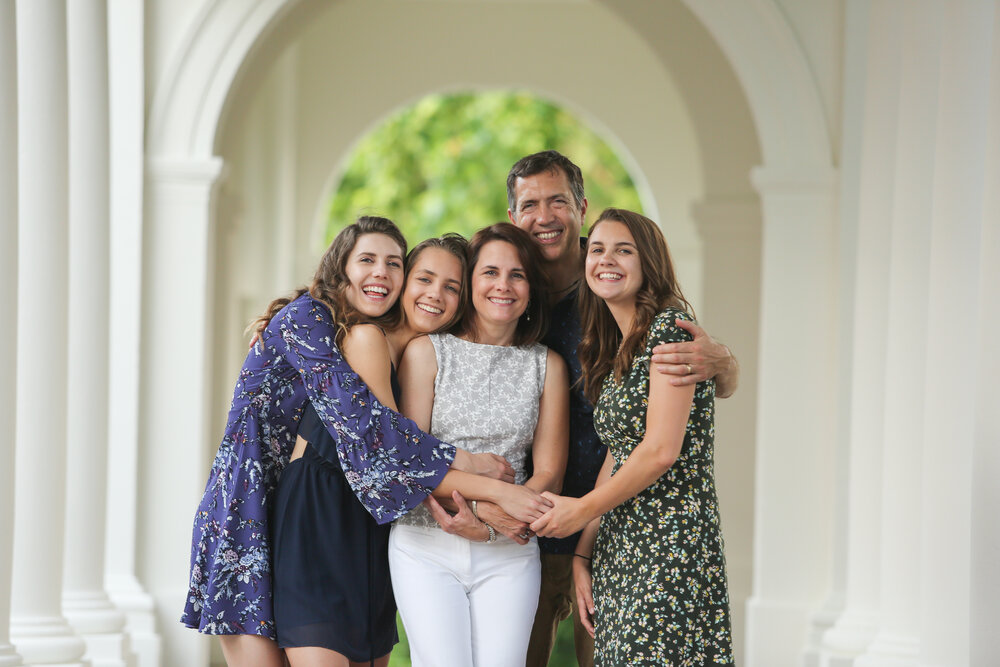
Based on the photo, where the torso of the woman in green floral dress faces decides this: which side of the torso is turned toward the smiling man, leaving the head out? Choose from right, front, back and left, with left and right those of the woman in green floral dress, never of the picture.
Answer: right

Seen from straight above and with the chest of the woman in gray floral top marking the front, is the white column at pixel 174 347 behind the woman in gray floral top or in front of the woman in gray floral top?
behind

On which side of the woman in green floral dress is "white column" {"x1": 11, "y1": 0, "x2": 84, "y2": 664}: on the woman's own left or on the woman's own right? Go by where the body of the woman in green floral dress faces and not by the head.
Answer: on the woman's own right

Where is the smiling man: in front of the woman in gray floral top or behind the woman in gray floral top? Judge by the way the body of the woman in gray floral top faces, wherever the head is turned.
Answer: behind

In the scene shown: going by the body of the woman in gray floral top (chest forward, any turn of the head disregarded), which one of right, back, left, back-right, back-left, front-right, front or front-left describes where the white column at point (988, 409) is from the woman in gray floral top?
left
